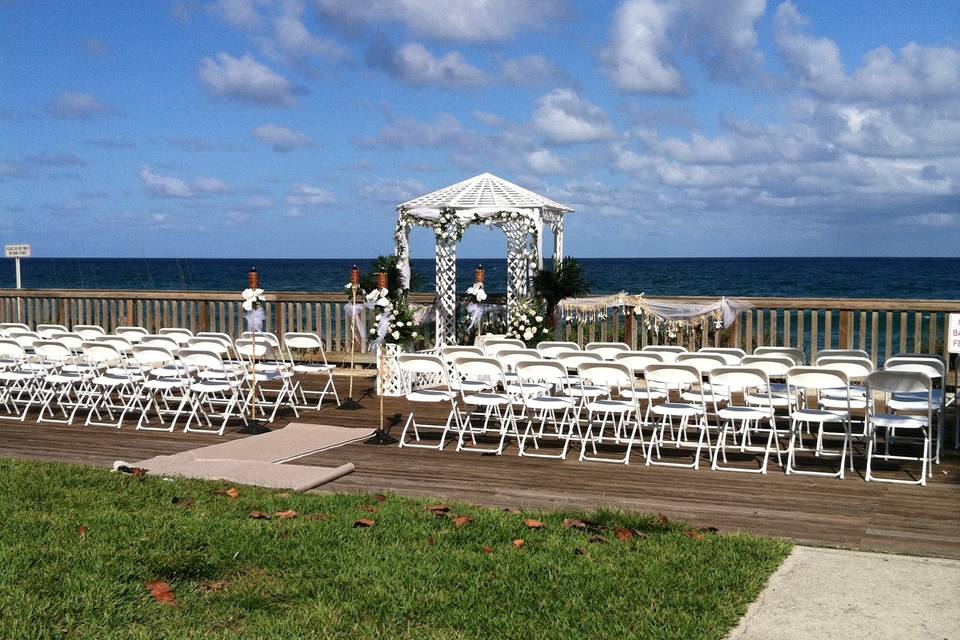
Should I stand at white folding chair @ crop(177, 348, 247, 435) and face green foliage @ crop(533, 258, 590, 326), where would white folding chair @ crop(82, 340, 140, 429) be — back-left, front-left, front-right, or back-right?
back-left

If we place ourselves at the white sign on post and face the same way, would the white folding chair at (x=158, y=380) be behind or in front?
in front

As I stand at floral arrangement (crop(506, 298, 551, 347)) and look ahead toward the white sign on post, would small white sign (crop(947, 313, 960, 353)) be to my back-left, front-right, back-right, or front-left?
back-left

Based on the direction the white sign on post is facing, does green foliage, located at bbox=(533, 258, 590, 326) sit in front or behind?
in front

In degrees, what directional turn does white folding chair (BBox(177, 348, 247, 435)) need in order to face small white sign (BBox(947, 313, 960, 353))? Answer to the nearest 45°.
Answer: approximately 90° to its right

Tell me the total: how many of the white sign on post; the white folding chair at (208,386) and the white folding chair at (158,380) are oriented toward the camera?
1

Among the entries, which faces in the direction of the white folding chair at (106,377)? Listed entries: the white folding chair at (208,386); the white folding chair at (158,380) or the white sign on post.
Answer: the white sign on post

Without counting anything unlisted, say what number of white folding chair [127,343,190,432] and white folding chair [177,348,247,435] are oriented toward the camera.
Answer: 0

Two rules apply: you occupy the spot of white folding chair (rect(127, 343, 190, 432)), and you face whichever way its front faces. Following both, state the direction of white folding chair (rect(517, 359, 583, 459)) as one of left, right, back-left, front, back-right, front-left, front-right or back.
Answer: right

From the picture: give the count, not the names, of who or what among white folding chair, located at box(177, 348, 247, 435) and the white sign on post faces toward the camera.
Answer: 1

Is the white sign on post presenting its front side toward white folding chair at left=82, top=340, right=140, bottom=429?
yes
